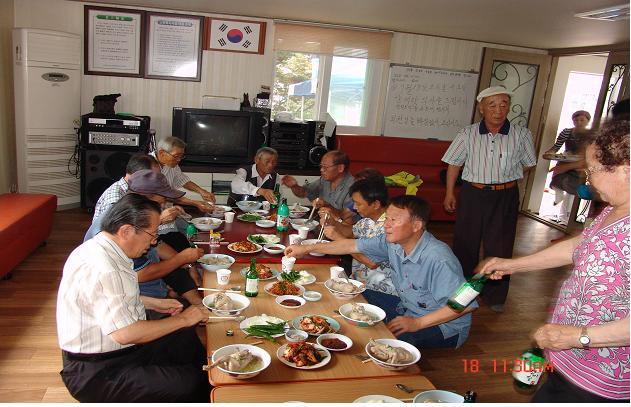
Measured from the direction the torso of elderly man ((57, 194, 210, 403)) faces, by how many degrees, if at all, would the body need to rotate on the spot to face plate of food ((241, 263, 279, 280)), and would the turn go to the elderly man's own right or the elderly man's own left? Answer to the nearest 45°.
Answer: approximately 45° to the elderly man's own left

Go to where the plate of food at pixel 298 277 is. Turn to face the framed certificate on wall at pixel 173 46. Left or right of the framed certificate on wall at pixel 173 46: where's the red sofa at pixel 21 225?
left

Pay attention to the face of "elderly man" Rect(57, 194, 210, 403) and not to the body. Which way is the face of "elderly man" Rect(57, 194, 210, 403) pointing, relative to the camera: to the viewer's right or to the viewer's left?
to the viewer's right

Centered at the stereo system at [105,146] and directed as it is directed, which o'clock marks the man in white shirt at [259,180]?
The man in white shirt is roughly at 11 o'clock from the stereo system.

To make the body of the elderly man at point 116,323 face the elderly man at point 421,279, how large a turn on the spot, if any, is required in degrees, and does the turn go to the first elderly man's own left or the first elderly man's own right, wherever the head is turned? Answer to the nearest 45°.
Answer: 0° — they already face them

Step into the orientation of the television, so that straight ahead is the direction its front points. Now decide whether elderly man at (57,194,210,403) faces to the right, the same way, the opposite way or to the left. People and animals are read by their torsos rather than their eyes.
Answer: to the left

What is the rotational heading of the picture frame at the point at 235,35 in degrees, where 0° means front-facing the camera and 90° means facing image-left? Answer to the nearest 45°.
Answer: approximately 0°
